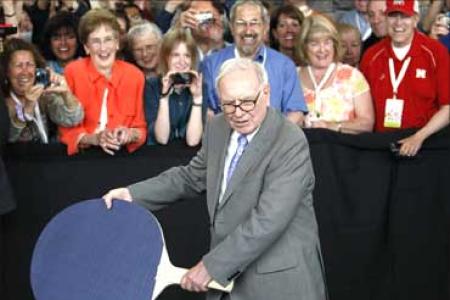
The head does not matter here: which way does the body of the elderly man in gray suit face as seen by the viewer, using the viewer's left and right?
facing the viewer and to the left of the viewer

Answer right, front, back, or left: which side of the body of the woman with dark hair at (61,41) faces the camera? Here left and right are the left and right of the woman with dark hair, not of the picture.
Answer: front

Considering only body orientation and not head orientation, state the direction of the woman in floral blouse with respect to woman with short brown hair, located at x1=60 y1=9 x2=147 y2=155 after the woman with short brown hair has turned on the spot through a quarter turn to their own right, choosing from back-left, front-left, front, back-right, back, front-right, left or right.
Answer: back

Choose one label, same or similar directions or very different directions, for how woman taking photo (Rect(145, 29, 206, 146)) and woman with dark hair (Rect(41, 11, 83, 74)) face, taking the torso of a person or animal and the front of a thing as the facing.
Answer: same or similar directions

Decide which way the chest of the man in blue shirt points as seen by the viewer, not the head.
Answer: toward the camera

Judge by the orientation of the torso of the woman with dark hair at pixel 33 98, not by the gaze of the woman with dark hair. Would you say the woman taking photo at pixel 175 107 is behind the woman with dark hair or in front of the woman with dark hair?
in front

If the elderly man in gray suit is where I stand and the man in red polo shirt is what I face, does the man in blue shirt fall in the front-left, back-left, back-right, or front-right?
front-left

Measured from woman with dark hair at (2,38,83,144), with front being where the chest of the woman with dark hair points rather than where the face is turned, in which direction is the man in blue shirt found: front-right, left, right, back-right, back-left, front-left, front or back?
front-left

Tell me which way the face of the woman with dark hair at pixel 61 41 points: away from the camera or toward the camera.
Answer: toward the camera

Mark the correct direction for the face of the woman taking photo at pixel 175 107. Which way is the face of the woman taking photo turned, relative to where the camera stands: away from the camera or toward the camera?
toward the camera

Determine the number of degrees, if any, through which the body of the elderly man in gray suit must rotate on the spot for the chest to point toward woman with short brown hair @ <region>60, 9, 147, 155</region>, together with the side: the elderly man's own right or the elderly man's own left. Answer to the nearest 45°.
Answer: approximately 90° to the elderly man's own right

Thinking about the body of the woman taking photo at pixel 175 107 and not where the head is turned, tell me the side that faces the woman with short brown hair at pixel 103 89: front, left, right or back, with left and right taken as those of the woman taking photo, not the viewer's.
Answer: right

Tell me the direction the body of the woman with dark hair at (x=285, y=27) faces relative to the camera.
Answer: toward the camera

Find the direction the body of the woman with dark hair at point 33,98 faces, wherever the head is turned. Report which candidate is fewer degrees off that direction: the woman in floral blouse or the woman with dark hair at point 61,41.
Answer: the woman in floral blouse
